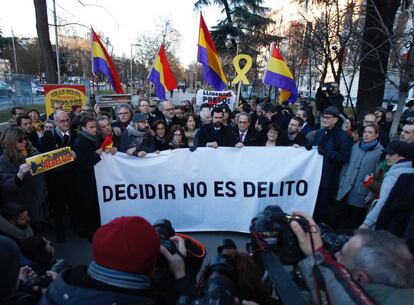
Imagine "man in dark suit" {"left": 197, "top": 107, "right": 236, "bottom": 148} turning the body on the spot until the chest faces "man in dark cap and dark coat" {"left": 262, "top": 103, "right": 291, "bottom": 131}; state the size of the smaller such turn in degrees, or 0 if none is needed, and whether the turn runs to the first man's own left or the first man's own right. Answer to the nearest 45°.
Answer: approximately 135° to the first man's own left

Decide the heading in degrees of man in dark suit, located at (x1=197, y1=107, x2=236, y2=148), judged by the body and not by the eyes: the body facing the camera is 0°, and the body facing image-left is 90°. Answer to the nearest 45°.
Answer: approximately 0°

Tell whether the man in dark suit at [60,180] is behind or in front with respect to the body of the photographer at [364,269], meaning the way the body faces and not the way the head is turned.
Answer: in front

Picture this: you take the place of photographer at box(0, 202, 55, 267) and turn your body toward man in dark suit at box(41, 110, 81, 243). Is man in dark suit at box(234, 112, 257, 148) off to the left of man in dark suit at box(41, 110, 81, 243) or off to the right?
right

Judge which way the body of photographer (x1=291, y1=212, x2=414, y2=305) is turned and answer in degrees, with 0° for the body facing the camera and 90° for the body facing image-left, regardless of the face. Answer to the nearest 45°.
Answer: approximately 135°

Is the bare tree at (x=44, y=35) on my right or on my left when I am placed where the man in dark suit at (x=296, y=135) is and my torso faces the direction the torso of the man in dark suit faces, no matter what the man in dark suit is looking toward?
on my right

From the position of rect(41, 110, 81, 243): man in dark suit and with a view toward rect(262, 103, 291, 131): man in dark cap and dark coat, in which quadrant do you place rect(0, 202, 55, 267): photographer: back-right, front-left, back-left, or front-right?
back-right
